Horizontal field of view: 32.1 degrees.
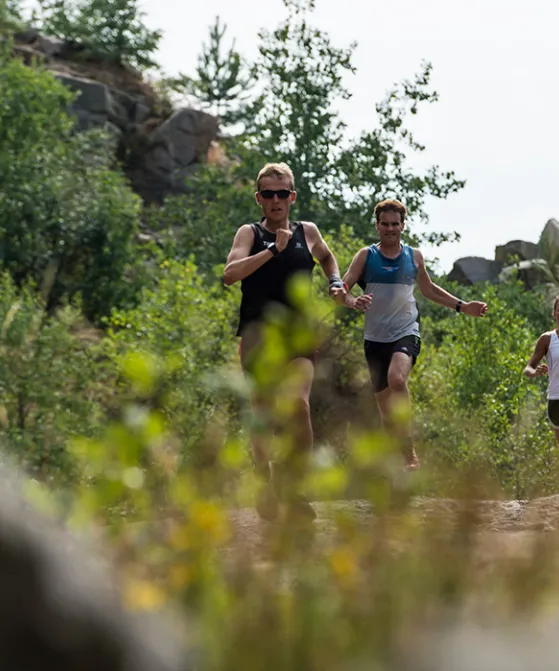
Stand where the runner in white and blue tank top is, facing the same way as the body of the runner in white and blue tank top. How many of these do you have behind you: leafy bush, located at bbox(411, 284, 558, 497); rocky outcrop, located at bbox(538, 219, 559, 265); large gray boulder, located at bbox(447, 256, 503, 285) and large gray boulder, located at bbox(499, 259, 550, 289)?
4

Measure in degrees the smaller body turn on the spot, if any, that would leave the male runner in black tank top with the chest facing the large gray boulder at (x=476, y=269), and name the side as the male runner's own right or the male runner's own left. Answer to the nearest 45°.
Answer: approximately 180°

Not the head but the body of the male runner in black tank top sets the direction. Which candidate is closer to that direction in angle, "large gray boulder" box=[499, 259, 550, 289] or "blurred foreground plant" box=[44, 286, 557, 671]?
the blurred foreground plant

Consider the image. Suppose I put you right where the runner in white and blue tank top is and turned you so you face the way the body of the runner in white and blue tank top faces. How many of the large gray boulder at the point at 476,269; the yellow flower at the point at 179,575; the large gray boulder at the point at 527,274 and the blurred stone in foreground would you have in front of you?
2

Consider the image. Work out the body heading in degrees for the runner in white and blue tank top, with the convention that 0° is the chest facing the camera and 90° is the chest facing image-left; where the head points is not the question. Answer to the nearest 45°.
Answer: approximately 0°

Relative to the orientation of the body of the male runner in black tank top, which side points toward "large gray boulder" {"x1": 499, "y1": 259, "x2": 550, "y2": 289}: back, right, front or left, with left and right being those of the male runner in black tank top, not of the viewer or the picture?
back

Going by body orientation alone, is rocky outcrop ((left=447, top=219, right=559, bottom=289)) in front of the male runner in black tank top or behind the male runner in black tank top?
behind

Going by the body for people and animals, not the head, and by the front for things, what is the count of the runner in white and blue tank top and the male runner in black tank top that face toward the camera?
2

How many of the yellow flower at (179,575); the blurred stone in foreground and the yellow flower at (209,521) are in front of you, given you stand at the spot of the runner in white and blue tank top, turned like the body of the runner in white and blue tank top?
3

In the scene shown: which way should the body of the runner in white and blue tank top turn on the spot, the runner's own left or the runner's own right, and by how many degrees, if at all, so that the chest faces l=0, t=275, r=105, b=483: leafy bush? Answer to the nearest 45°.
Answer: approximately 135° to the runner's own right
